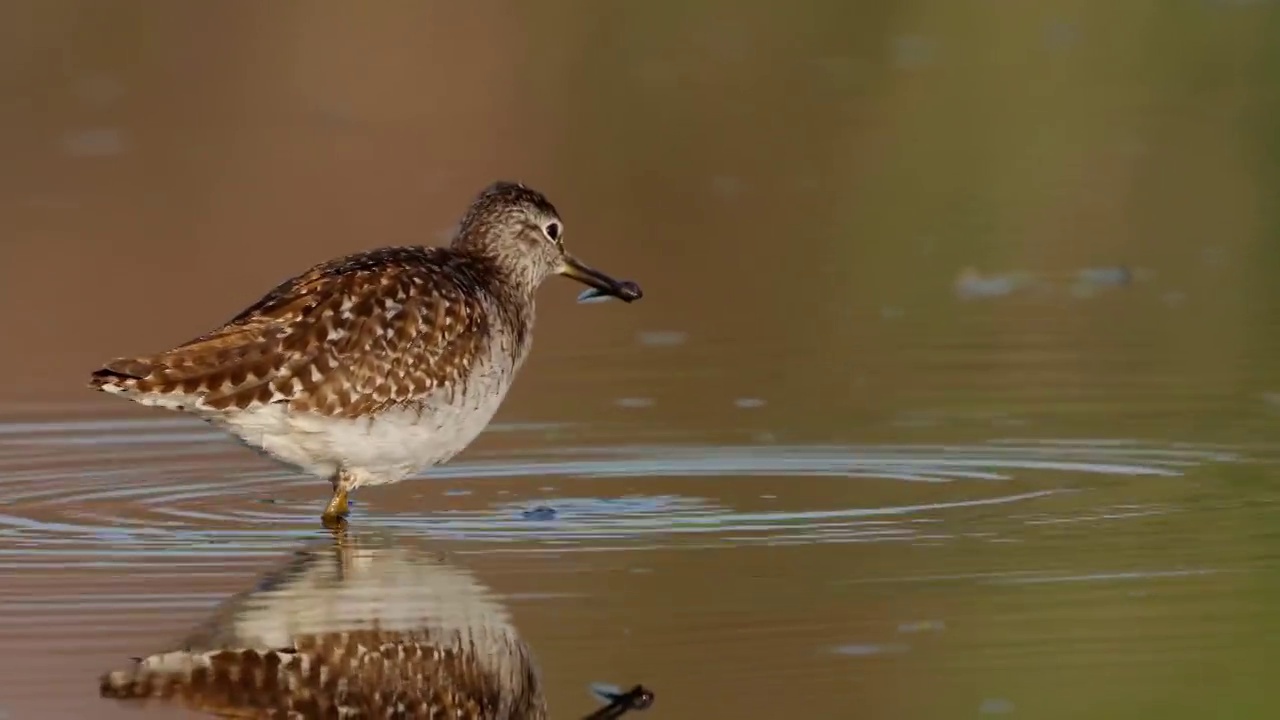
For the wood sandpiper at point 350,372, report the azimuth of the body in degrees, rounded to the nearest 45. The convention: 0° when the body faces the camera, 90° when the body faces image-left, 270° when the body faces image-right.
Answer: approximately 270°
